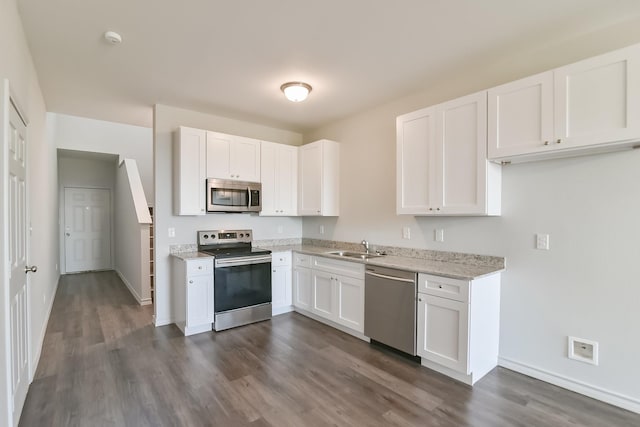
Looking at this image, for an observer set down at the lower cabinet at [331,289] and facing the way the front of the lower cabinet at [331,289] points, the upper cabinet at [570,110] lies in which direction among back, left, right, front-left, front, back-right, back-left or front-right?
left

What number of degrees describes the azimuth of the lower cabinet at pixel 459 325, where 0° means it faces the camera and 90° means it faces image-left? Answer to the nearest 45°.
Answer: approximately 45°

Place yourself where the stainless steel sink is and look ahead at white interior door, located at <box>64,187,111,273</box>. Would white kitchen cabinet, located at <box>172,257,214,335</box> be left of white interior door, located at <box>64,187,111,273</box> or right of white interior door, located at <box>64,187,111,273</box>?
left

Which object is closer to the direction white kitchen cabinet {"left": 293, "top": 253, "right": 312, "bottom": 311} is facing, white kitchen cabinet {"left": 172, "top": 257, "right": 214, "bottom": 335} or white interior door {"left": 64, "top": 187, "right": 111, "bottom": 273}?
the white kitchen cabinet

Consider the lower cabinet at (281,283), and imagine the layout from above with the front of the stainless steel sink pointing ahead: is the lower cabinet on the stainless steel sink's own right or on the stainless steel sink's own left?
on the stainless steel sink's own right

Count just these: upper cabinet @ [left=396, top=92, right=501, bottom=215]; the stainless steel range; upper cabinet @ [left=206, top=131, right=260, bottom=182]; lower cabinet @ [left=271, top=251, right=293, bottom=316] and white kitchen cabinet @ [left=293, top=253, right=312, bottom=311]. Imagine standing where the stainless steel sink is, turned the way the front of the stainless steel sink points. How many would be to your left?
1

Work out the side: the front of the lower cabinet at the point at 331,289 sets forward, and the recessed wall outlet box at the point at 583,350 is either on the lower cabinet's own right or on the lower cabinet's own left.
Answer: on the lower cabinet's own left

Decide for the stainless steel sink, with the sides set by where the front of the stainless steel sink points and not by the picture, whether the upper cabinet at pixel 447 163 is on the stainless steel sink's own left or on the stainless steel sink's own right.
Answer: on the stainless steel sink's own left

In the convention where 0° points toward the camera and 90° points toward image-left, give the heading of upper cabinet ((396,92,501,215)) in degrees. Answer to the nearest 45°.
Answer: approximately 45°

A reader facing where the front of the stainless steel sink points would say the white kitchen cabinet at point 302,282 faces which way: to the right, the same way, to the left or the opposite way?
the same way

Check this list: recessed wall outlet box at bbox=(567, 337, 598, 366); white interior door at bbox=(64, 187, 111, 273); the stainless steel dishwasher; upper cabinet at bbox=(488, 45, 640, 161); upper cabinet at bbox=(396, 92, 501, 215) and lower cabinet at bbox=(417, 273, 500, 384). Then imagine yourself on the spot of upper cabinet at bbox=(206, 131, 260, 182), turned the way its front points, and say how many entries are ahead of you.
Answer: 5

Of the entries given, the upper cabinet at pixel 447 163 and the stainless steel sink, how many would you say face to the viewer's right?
0

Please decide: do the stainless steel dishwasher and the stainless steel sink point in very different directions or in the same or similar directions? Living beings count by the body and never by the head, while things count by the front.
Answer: same or similar directions

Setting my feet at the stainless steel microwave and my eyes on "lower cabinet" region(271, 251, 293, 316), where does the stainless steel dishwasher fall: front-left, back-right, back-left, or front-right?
front-right

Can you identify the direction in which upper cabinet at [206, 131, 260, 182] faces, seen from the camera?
facing the viewer and to the right of the viewer

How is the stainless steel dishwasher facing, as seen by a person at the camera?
facing the viewer and to the left of the viewer

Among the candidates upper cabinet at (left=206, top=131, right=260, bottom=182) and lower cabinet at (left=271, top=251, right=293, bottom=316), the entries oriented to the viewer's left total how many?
0

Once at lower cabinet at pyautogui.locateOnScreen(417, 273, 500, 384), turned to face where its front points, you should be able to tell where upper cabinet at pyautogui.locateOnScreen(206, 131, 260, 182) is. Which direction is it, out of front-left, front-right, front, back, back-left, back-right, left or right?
front-right
